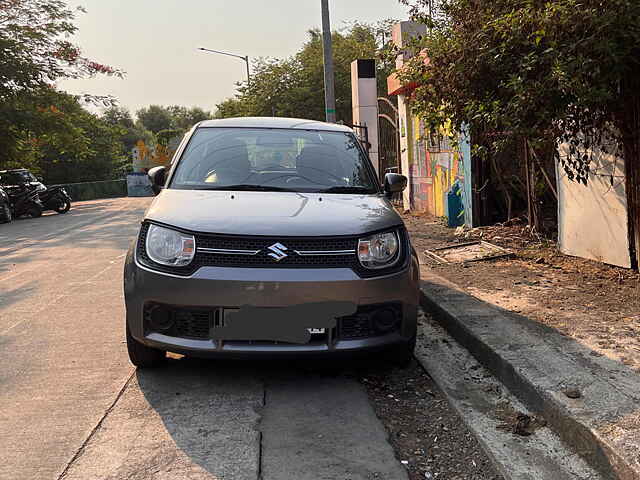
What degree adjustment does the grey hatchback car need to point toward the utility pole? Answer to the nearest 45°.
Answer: approximately 180°

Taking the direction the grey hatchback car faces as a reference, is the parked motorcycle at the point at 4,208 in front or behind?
behind

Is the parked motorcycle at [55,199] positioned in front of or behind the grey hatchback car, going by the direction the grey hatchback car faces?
behind

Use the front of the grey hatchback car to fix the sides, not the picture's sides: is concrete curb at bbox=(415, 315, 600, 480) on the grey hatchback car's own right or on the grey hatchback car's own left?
on the grey hatchback car's own left

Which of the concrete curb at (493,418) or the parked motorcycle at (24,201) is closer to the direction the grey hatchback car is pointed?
the concrete curb

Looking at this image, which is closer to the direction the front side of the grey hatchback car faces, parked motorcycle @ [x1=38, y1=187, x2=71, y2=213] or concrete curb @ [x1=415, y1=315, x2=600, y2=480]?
the concrete curb

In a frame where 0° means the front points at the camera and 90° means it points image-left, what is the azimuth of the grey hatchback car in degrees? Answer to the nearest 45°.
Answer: approximately 0°

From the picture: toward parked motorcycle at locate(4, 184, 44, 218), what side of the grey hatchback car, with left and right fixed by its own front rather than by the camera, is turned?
back

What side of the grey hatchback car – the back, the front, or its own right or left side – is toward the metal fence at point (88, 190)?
back

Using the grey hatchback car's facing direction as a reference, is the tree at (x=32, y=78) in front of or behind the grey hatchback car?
behind

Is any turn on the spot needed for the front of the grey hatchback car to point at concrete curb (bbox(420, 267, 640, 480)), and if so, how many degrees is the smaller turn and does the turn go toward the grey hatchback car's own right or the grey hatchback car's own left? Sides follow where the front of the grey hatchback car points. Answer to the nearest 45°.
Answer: approximately 90° to the grey hatchback car's own left

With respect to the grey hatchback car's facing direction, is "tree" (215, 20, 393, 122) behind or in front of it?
behind
